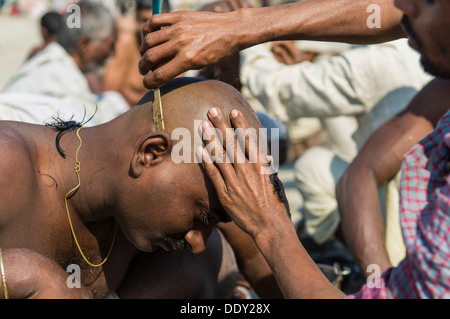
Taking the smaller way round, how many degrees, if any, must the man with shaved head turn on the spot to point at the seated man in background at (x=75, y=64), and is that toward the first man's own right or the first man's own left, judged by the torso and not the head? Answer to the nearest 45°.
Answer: approximately 90° to the first man's own left

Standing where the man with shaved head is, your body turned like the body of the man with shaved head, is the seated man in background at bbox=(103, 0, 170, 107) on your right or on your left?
on your left

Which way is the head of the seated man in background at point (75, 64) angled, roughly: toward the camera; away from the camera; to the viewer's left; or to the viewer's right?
to the viewer's right

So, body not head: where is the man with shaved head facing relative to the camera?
to the viewer's right

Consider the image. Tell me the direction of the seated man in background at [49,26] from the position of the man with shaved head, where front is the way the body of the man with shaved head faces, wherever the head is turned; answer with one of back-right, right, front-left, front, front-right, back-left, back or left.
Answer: left
